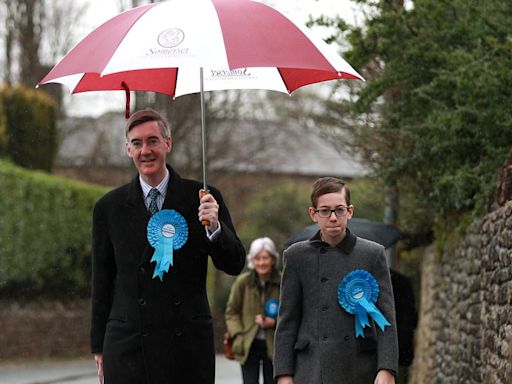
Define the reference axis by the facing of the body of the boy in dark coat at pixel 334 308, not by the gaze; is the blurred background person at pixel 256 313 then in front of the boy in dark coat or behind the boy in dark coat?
behind

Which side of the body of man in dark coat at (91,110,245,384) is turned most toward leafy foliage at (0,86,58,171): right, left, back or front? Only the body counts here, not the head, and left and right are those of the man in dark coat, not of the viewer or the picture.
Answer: back

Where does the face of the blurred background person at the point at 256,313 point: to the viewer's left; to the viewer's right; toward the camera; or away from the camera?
toward the camera

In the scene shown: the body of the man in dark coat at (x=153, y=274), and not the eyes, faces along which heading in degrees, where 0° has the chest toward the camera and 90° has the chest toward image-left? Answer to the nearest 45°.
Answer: approximately 0°

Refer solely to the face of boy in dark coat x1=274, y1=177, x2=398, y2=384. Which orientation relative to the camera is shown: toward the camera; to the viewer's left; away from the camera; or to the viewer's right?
toward the camera

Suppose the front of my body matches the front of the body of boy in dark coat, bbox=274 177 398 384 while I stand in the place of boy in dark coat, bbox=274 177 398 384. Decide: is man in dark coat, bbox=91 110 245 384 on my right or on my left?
on my right

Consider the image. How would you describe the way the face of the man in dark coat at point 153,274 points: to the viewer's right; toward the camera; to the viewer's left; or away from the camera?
toward the camera

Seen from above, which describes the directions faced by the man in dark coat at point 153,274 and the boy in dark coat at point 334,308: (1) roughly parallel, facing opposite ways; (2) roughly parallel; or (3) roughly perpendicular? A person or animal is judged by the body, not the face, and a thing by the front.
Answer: roughly parallel

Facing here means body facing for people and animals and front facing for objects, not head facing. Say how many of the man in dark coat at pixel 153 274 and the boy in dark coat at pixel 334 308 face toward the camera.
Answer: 2

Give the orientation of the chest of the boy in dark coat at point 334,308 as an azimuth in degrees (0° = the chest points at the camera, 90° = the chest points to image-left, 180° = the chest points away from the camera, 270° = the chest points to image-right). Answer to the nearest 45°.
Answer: approximately 0°
